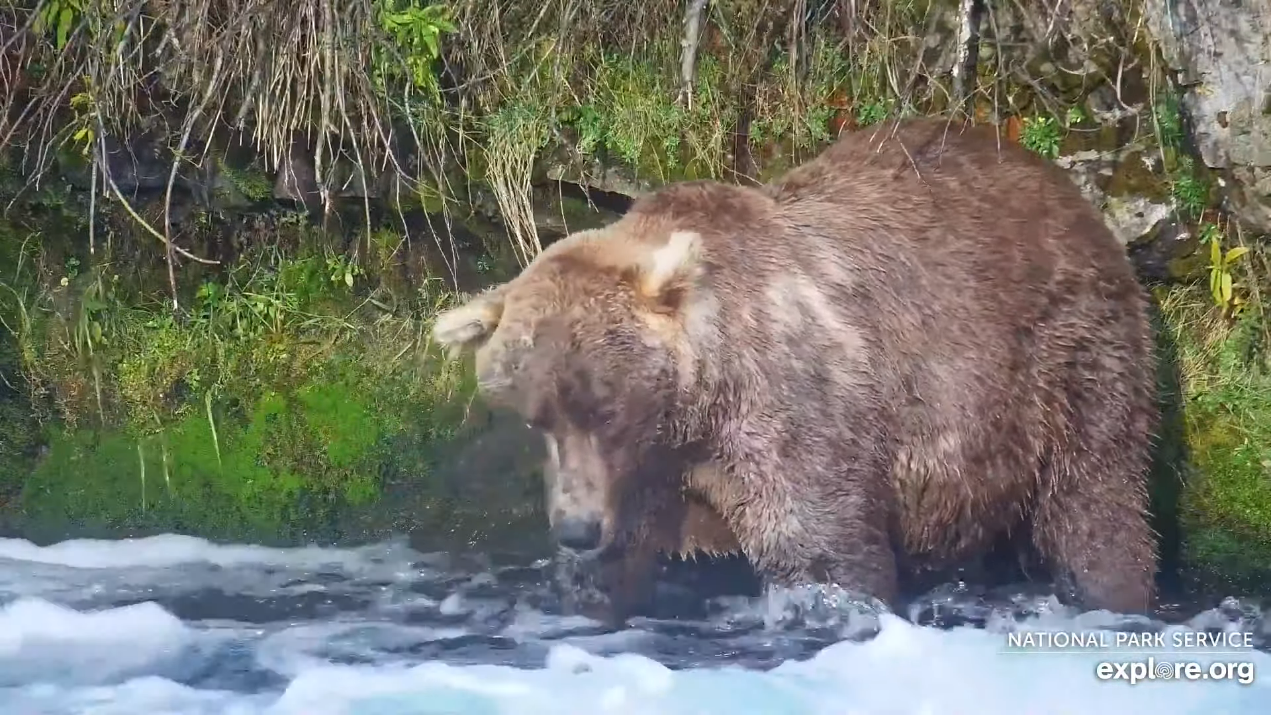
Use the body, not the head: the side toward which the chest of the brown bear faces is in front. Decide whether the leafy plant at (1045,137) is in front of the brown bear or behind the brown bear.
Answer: behind

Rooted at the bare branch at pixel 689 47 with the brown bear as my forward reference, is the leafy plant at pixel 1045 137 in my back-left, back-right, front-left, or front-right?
front-left

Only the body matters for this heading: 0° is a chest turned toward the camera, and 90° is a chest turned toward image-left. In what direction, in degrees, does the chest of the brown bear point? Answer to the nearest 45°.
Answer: approximately 45°

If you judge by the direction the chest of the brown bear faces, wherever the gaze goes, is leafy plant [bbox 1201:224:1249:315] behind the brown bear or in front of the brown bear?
behind
